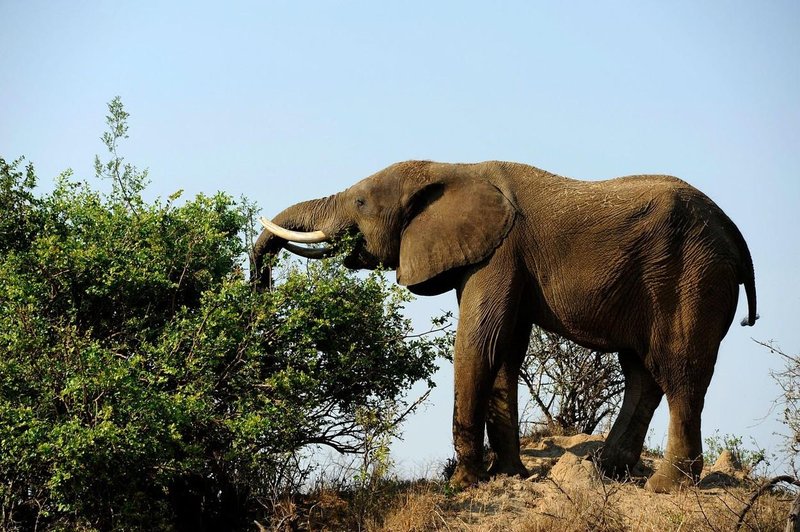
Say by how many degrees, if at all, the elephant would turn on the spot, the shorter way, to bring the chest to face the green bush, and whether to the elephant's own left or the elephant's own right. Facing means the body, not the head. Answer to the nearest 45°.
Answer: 0° — it already faces it

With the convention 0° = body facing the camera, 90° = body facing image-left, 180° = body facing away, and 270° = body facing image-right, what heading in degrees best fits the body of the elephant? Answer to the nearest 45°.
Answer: approximately 90°
